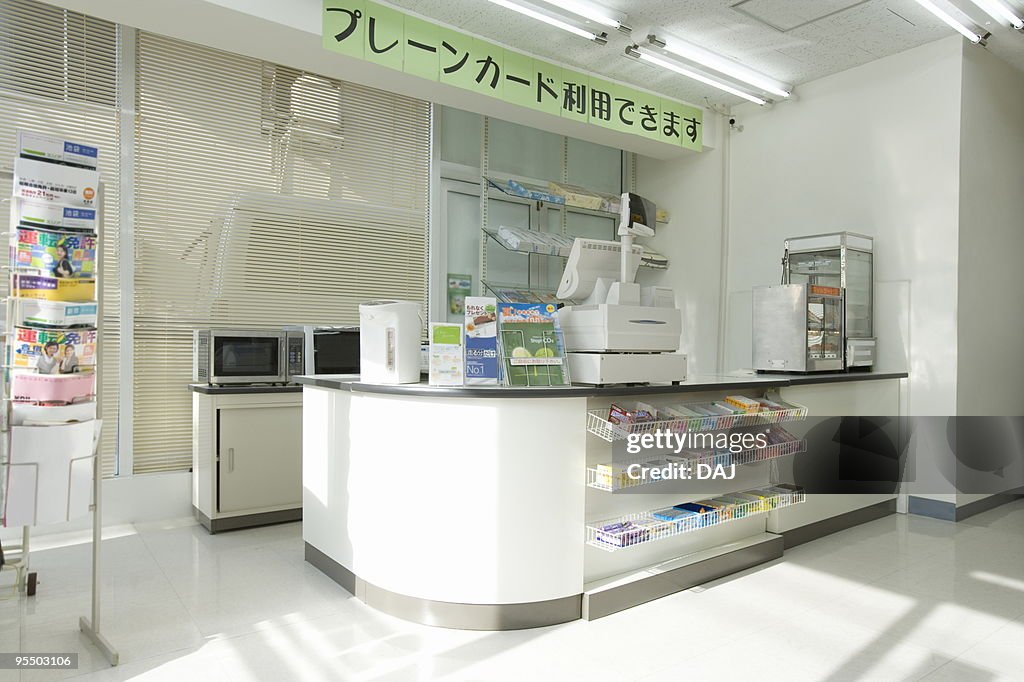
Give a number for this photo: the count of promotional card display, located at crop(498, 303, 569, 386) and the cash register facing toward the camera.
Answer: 1

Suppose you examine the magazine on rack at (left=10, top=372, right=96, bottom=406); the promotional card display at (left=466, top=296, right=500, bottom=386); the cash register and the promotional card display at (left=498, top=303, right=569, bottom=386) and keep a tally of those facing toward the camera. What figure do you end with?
3

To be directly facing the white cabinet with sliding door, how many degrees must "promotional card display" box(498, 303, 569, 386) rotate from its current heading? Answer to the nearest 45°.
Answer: approximately 135° to its right

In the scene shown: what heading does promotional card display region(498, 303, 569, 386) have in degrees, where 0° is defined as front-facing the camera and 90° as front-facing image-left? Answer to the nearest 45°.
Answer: approximately 0°
